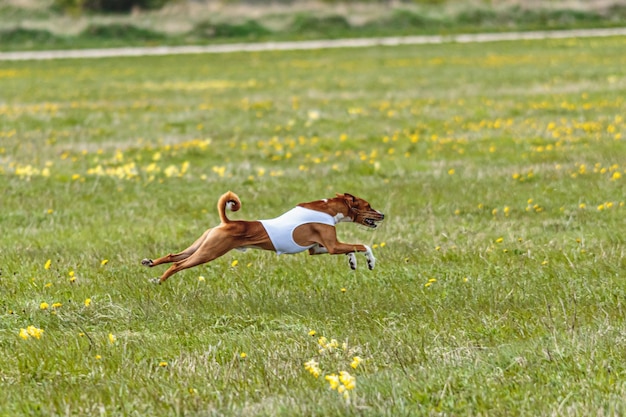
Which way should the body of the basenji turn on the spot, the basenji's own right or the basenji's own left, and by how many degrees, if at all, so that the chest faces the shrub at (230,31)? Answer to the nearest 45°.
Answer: approximately 90° to the basenji's own left

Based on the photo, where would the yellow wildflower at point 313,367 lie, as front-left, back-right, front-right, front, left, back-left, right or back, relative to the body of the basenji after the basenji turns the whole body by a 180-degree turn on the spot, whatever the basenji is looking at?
left

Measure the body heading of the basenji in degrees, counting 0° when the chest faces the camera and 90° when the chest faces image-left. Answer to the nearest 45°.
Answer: approximately 270°

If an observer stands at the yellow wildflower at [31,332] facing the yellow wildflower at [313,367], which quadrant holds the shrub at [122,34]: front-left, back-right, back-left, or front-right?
back-left

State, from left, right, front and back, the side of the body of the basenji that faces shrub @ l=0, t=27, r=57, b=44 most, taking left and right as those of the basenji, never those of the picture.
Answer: left

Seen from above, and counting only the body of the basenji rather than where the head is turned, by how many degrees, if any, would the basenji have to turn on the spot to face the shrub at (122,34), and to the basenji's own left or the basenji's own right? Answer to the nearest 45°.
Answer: approximately 90° to the basenji's own left
